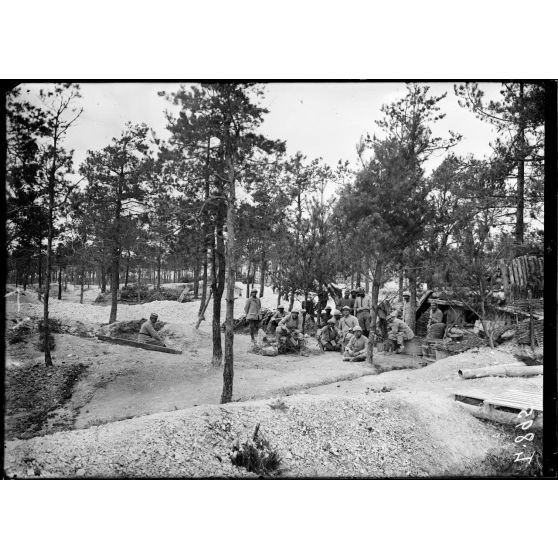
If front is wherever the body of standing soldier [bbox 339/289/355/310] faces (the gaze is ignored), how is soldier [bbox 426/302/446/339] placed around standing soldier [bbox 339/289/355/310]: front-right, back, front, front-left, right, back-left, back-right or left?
left

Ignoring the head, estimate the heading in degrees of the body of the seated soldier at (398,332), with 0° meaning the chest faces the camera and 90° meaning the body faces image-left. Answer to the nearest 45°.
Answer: approximately 45°

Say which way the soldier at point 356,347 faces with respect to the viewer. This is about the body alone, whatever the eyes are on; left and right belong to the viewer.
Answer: facing the viewer

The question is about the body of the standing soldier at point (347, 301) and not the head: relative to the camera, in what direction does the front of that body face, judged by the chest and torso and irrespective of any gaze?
toward the camera

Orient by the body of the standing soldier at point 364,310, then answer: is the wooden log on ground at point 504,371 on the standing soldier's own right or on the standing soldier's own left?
on the standing soldier's own left

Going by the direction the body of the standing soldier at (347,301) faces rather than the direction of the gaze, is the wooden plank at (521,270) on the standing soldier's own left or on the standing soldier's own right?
on the standing soldier's own left

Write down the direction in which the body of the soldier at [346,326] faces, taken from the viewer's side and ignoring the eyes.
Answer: toward the camera
